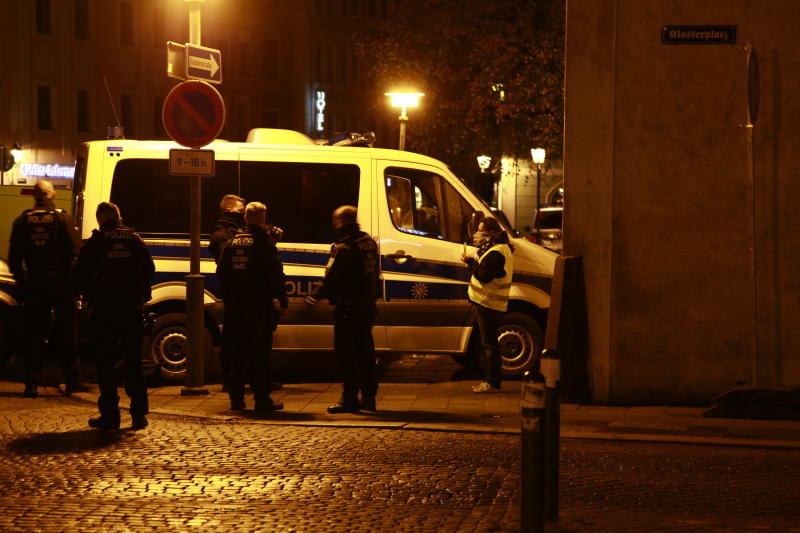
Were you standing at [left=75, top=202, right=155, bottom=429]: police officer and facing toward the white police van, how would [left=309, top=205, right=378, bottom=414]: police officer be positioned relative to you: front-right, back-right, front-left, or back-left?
front-right

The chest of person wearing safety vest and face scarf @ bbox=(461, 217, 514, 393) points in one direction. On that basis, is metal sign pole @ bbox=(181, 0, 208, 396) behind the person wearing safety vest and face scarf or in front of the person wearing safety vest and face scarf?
in front

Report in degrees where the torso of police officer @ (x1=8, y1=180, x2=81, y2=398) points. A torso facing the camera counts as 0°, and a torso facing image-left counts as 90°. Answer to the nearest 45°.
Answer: approximately 180°

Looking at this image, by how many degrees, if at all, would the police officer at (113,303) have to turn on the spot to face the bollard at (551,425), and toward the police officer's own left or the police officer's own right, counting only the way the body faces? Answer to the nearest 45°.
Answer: approximately 135° to the police officer's own right

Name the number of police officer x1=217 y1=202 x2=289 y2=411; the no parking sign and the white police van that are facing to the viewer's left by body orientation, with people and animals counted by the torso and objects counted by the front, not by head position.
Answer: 0

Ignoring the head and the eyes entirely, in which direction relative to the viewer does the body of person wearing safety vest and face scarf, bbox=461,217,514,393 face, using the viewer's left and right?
facing to the left of the viewer

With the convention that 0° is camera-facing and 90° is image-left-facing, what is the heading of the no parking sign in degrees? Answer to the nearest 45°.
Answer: approximately 0°

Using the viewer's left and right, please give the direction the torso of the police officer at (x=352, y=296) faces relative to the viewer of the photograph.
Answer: facing away from the viewer and to the left of the viewer

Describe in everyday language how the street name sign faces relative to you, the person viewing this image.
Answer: facing the viewer

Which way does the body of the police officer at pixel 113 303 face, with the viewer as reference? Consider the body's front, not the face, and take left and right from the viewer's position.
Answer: facing away from the viewer

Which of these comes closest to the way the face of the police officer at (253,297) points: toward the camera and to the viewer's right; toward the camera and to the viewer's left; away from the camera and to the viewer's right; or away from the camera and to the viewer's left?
away from the camera and to the viewer's right

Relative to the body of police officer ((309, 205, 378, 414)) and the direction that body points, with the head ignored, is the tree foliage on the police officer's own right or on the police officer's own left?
on the police officer's own right

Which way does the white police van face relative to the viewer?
to the viewer's right

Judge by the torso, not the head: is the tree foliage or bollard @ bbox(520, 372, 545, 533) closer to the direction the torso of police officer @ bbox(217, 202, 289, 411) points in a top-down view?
the tree foliage
